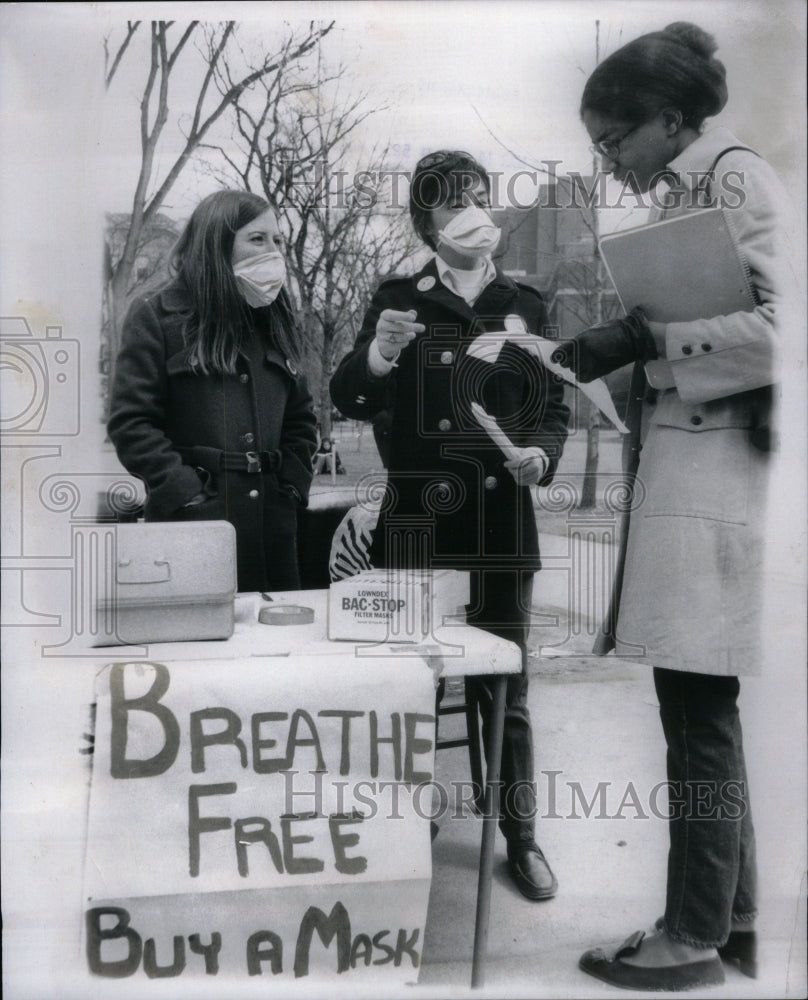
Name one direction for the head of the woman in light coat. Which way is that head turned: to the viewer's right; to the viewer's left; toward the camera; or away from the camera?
to the viewer's left

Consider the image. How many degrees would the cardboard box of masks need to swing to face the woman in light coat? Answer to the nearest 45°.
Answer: approximately 90° to its left

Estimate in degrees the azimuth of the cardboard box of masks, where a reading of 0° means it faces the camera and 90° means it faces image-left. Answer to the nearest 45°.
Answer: approximately 0°

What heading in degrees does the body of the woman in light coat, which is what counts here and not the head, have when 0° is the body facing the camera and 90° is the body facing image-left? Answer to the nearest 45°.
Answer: approximately 90°

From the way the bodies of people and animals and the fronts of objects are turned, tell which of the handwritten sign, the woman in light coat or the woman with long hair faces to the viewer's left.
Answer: the woman in light coat

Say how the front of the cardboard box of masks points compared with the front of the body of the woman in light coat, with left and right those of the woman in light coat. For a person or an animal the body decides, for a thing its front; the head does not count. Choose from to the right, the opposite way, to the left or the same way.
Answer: to the left

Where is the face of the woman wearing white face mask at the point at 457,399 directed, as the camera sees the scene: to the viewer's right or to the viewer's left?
to the viewer's right

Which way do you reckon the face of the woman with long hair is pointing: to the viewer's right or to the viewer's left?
to the viewer's right
